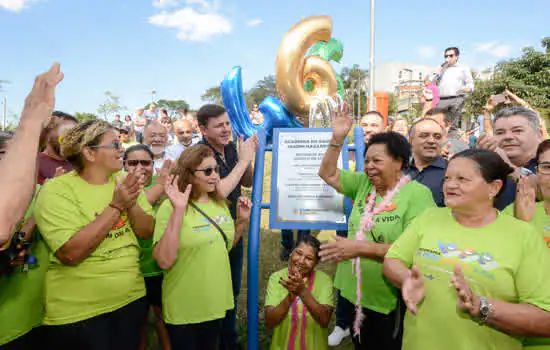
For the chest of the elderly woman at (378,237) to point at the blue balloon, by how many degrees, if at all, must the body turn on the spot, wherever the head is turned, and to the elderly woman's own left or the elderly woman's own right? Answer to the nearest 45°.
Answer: approximately 90° to the elderly woman's own right

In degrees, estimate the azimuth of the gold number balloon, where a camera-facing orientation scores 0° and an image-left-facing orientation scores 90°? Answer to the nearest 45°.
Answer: approximately 0°

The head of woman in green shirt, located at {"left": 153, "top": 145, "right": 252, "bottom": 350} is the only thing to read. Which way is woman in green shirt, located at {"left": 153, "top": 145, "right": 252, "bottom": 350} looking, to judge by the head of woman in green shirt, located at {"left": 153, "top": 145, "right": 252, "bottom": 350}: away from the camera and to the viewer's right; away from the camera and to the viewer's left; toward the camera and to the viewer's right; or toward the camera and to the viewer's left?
toward the camera and to the viewer's right

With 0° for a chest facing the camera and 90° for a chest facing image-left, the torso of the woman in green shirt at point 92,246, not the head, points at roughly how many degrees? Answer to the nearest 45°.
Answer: approximately 315°

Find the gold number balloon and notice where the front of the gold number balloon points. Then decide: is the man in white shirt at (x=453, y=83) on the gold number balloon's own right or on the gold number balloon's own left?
on the gold number balloon's own left

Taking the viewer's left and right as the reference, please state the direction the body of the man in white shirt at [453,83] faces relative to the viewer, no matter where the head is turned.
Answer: facing the viewer and to the left of the viewer

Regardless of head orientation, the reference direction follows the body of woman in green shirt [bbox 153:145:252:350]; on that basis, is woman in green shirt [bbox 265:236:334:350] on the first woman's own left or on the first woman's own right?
on the first woman's own left

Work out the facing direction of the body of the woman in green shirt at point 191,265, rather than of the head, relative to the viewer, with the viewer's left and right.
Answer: facing the viewer and to the right of the viewer

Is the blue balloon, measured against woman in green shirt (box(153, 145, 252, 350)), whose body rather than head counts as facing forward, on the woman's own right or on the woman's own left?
on the woman's own left

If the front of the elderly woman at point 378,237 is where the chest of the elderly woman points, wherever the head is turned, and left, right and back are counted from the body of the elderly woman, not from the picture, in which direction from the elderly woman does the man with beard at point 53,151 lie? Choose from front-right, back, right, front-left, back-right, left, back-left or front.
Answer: front-right

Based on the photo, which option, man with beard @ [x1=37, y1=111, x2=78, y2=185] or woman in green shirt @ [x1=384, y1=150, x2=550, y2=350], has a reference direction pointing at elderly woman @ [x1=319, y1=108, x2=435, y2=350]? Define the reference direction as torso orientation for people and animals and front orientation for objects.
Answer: the man with beard

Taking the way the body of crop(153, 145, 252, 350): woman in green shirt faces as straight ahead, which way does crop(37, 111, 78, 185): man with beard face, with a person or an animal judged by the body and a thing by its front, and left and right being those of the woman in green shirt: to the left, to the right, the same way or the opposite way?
the same way

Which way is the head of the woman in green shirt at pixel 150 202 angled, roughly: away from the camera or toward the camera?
toward the camera

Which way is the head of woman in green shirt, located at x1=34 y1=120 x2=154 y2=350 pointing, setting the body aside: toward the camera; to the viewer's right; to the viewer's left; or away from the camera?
to the viewer's right

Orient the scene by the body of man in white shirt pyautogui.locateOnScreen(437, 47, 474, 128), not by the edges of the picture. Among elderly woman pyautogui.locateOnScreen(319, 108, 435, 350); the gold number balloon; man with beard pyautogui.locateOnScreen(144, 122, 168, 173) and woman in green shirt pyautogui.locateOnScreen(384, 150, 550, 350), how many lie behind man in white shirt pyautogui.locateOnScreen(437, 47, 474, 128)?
0

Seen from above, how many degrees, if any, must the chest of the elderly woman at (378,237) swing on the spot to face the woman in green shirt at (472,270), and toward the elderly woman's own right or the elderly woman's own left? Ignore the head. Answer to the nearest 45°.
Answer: approximately 90° to the elderly woman's own left

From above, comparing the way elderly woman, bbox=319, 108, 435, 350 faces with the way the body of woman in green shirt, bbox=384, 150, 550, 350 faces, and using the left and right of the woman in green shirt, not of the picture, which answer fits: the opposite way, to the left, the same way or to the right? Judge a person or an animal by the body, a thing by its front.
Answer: the same way

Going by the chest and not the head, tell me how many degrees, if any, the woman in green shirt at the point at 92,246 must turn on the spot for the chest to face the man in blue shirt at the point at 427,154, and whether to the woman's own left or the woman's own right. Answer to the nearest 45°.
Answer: approximately 45° to the woman's own left
